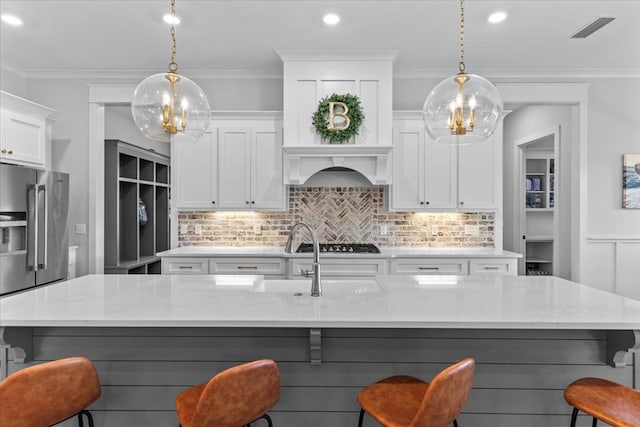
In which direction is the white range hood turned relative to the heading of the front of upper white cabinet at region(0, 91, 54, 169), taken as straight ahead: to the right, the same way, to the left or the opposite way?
to the right

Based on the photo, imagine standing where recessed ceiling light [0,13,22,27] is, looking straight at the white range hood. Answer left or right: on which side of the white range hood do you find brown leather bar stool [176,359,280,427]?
right

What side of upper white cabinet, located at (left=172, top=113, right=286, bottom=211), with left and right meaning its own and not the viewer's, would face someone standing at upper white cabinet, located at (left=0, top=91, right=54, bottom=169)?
right

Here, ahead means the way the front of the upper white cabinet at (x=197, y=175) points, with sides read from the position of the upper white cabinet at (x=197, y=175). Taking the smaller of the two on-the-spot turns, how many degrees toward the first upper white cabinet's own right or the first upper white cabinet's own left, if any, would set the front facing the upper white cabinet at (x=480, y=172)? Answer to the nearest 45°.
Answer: approximately 90° to the first upper white cabinet's own left

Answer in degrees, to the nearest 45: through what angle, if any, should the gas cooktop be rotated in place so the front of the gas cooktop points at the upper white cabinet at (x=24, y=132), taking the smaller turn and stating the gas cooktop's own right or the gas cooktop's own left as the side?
approximately 90° to the gas cooktop's own right

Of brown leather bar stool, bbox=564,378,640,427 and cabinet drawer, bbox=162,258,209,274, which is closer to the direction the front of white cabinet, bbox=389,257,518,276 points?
the brown leather bar stool

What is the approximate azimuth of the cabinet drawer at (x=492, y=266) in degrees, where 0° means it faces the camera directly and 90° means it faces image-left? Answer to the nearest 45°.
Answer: approximately 0°

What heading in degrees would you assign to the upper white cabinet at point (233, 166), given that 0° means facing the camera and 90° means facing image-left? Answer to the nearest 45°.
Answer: approximately 0°
